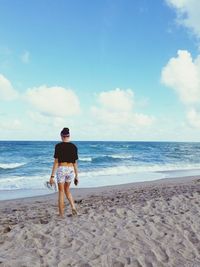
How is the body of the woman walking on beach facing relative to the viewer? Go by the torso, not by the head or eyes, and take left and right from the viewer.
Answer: facing away from the viewer

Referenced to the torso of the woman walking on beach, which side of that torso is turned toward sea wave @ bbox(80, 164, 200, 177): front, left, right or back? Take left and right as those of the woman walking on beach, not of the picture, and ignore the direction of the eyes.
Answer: front
